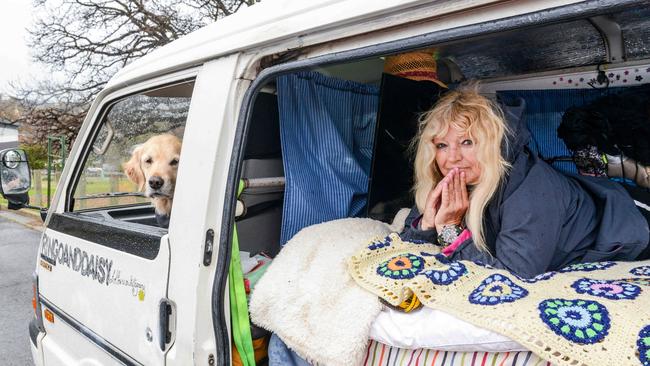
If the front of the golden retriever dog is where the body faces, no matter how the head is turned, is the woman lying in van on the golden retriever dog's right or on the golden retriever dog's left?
on the golden retriever dog's left

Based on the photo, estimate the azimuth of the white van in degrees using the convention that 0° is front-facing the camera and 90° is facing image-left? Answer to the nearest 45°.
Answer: approximately 135°
